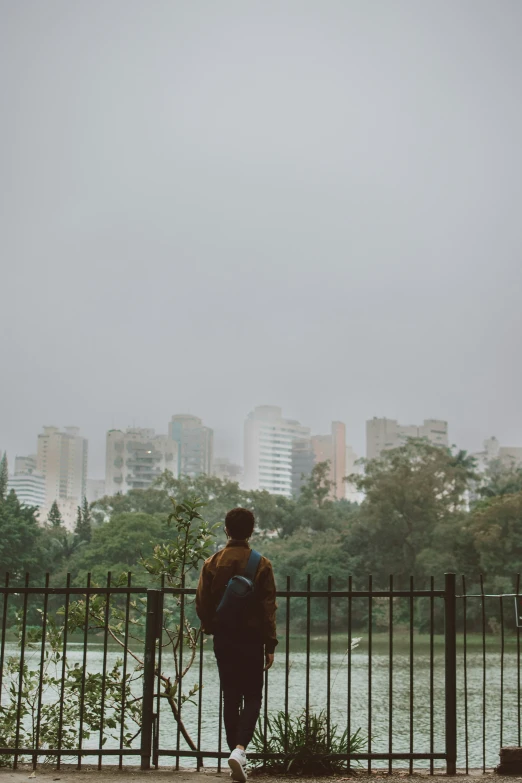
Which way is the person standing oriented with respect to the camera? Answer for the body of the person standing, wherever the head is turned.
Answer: away from the camera

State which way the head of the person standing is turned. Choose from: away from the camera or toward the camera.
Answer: away from the camera

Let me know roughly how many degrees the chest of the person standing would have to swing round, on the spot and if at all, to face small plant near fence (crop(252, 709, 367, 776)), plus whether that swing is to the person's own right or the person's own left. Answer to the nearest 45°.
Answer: approximately 45° to the person's own right

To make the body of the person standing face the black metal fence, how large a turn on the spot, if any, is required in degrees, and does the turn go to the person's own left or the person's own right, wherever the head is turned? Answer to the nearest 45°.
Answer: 0° — they already face it
